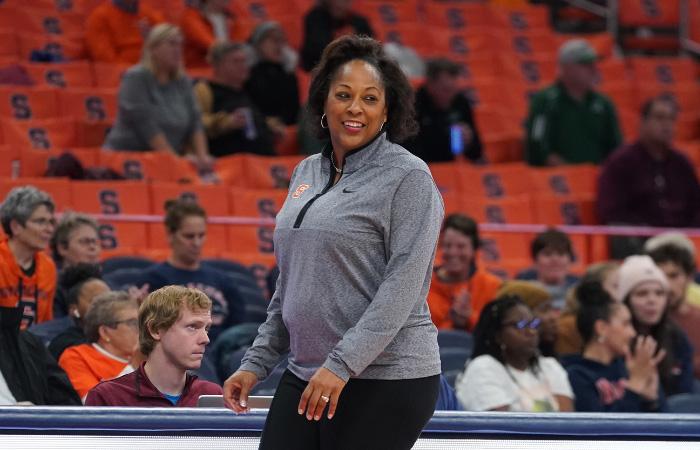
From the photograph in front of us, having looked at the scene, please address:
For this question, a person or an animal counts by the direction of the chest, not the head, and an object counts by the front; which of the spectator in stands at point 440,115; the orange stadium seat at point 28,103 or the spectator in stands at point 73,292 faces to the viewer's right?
the spectator in stands at point 73,292

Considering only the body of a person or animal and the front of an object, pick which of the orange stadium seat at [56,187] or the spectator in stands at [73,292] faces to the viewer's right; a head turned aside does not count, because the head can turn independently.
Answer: the spectator in stands

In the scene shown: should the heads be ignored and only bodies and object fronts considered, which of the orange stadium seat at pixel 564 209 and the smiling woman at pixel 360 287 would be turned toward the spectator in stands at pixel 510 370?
the orange stadium seat

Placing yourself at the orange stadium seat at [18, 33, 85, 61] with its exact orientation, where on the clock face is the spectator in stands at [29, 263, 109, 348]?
The spectator in stands is roughly at 12 o'clock from the orange stadium seat.

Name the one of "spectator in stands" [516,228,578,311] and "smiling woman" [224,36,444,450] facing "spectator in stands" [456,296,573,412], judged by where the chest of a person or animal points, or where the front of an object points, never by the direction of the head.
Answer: "spectator in stands" [516,228,578,311]

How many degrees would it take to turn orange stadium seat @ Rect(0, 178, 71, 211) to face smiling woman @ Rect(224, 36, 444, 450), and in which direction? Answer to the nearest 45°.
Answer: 0° — it already faces them

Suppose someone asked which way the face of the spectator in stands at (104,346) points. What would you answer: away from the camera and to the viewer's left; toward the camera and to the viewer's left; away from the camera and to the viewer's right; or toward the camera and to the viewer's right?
toward the camera and to the viewer's right
